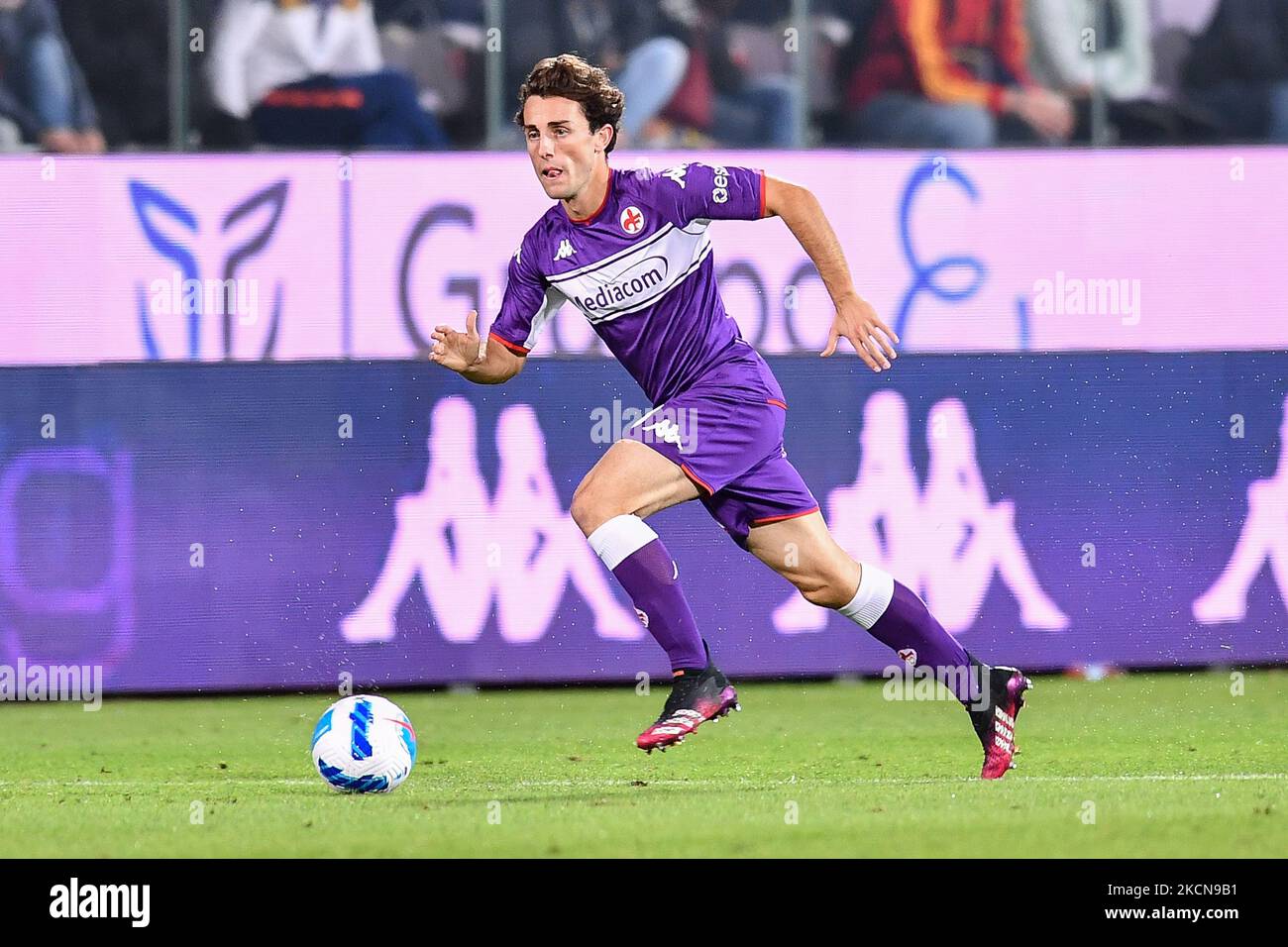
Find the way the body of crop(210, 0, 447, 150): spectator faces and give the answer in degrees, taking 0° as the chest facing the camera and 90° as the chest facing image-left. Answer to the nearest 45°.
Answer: approximately 315°

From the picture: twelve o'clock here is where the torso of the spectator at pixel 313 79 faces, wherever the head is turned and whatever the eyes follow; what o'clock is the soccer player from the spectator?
The soccer player is roughly at 1 o'clock from the spectator.

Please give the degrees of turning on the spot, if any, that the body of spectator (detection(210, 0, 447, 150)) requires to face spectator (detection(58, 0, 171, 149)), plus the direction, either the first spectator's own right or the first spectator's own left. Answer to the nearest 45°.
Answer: approximately 135° to the first spectator's own right

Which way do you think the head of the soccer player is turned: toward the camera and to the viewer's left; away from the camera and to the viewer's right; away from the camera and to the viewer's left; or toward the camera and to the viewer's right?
toward the camera and to the viewer's left

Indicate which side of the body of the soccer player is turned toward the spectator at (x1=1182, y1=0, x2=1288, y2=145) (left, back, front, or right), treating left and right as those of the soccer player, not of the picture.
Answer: back

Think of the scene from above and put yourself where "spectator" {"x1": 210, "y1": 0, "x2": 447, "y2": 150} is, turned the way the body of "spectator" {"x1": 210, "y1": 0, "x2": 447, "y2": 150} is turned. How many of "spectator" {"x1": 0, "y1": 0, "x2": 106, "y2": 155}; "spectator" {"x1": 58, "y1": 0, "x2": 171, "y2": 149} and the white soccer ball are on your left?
0

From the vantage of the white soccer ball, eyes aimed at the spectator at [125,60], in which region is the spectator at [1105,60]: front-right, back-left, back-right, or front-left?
front-right

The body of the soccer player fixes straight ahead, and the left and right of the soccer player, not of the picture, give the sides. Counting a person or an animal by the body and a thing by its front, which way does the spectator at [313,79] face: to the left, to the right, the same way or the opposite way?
to the left

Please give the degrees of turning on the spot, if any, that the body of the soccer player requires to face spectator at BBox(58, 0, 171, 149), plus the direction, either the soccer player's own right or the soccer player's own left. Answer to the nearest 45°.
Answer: approximately 90° to the soccer player's own right

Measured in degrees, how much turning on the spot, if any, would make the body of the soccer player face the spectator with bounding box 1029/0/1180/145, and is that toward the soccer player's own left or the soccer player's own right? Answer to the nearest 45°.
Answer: approximately 135° to the soccer player's own right

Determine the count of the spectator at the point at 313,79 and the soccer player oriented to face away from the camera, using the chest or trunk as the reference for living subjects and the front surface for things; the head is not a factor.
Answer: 0

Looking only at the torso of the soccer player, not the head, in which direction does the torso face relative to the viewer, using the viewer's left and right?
facing the viewer and to the left of the viewer

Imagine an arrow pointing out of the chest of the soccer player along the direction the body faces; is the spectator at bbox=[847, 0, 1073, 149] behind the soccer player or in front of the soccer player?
behind

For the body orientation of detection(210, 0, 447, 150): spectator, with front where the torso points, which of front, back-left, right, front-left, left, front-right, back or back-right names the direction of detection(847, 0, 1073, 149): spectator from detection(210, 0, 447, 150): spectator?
front-left

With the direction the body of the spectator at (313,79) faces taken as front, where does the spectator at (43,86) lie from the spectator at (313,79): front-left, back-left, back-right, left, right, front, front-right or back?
back-right

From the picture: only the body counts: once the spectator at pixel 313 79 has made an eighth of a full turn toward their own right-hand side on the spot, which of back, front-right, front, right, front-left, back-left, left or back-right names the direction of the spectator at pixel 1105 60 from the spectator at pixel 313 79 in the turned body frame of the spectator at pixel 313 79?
left

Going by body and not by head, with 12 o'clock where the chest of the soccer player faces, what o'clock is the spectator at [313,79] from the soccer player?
The spectator is roughly at 4 o'clock from the soccer player.

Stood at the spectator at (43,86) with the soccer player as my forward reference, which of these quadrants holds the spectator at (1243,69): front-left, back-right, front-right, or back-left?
front-left
